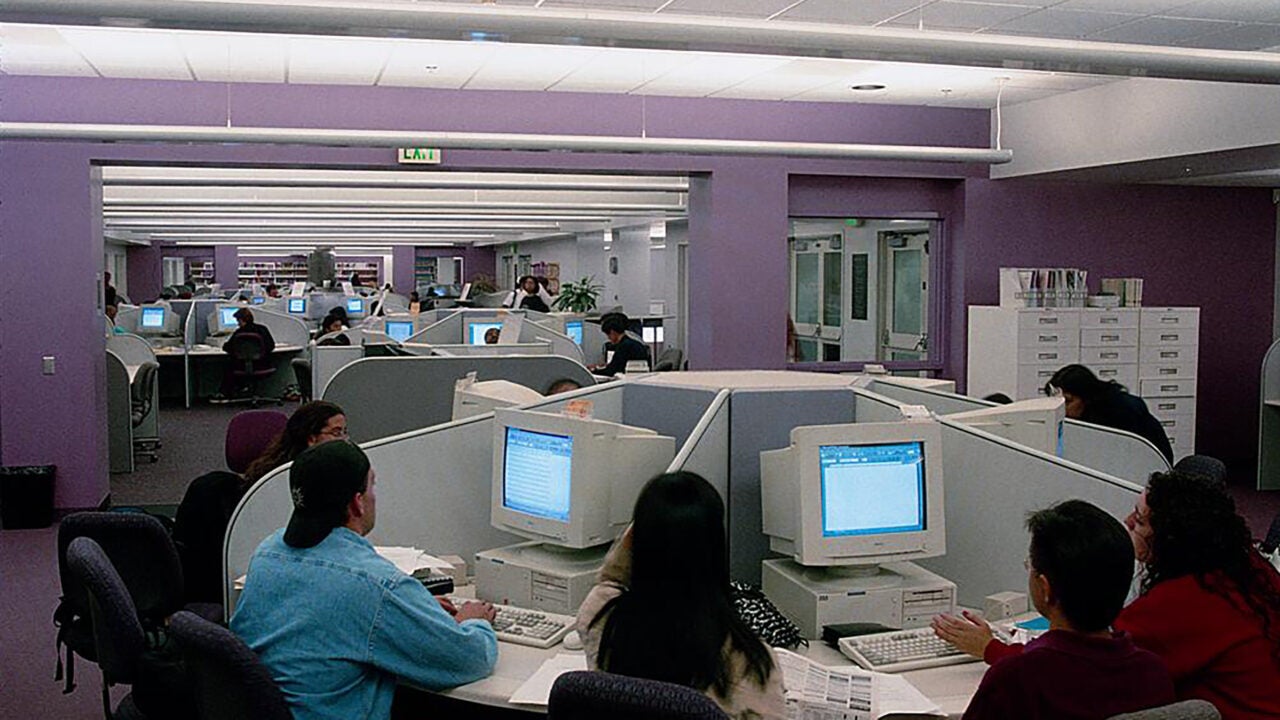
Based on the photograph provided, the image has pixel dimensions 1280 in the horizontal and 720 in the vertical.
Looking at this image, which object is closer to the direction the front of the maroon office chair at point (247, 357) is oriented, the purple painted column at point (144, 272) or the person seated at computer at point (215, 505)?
the purple painted column

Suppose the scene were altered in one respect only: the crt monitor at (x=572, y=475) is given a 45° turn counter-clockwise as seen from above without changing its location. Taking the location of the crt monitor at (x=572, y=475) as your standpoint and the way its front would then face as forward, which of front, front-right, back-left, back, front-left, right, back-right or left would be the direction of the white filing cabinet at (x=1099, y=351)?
back-left

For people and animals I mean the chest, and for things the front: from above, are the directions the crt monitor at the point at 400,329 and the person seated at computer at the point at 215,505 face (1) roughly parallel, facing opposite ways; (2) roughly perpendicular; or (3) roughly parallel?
roughly perpendicular

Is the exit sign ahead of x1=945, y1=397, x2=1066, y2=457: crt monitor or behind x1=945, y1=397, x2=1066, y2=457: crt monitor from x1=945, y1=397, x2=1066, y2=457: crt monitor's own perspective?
behind

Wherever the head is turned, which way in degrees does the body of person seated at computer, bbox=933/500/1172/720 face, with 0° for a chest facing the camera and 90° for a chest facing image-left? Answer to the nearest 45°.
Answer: approximately 135°

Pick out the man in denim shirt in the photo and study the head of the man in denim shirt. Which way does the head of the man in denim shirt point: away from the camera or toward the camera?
away from the camera

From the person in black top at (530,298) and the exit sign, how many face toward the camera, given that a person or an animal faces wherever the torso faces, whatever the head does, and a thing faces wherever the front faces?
2

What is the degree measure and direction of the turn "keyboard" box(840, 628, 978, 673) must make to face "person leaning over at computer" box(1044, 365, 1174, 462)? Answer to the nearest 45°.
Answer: approximately 135° to its left

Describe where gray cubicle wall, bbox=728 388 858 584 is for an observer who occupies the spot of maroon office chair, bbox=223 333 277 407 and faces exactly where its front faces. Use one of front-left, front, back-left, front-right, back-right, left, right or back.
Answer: back-right

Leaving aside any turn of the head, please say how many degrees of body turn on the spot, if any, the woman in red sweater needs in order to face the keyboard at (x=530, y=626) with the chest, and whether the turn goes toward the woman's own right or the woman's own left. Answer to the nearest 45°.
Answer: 0° — they already face it

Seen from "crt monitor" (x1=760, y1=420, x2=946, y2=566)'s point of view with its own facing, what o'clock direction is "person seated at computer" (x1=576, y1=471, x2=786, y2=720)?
The person seated at computer is roughly at 2 o'clock from the crt monitor.

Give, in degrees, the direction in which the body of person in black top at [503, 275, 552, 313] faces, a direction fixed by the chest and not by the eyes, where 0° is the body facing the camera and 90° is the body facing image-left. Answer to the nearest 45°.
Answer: approximately 0°

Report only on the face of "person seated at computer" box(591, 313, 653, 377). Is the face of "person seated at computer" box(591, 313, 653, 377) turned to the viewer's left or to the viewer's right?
to the viewer's left

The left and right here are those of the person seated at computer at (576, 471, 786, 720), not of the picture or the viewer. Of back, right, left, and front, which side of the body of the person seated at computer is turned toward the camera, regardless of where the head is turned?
back
